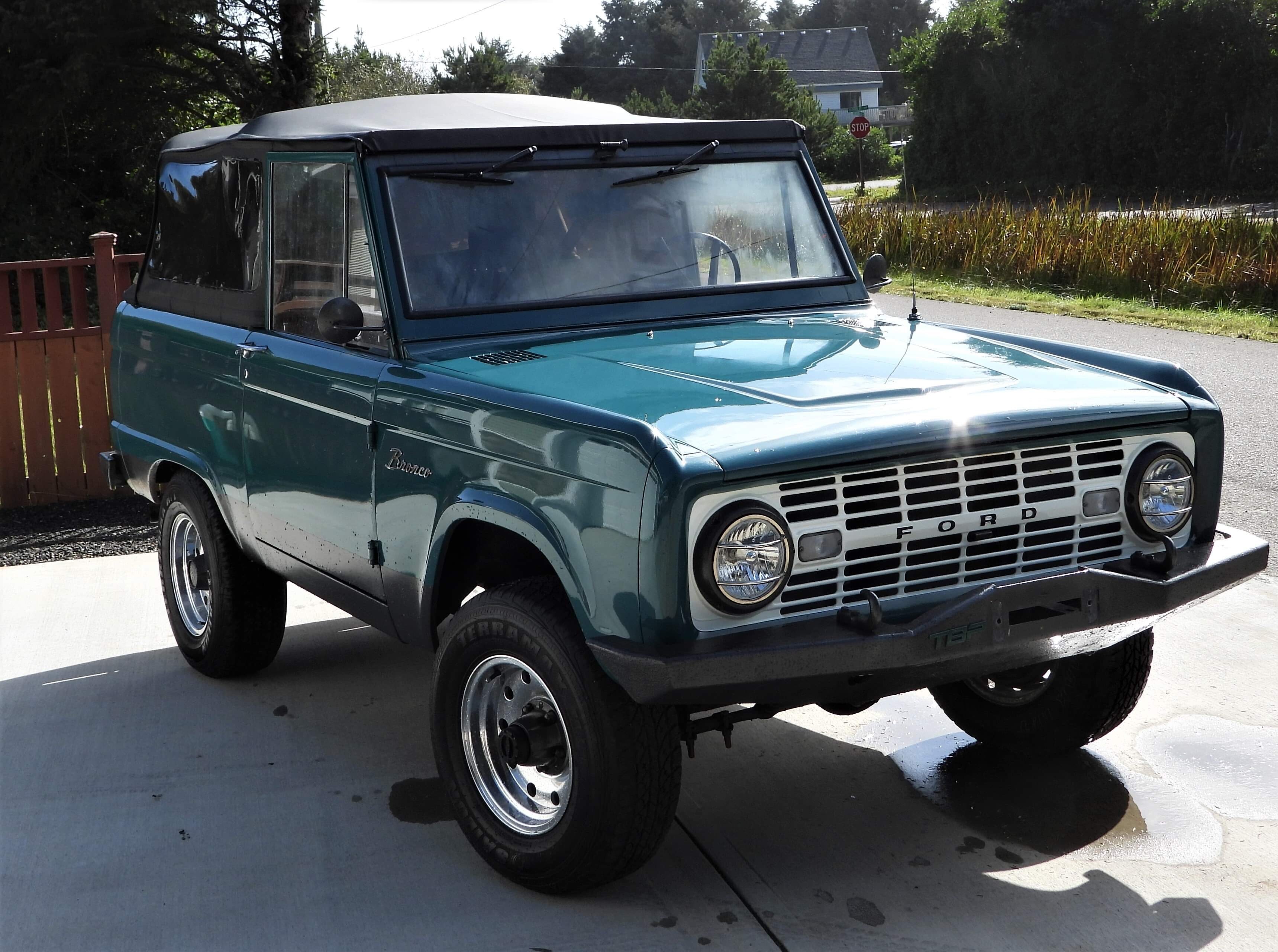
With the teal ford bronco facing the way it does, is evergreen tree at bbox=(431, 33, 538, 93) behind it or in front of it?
behind

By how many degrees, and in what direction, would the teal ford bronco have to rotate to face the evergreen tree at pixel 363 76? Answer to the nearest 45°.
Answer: approximately 135° to its left

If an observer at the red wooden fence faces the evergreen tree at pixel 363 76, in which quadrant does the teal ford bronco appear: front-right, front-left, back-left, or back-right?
back-right

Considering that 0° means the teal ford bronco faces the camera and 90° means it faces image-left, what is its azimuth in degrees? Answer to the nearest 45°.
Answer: approximately 315°

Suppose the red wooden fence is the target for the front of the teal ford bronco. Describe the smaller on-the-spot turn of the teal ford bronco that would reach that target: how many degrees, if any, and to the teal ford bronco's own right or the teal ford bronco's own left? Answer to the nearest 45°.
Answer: approximately 180°

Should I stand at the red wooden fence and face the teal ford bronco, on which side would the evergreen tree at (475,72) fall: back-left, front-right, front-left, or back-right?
back-left
